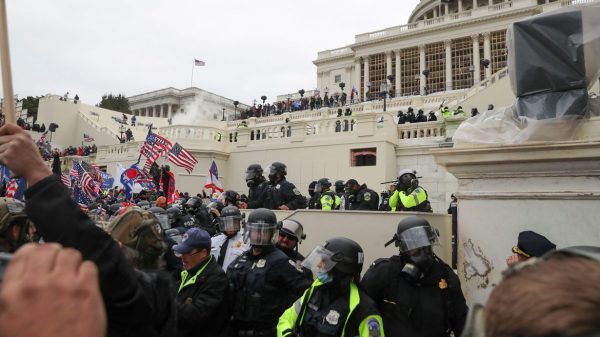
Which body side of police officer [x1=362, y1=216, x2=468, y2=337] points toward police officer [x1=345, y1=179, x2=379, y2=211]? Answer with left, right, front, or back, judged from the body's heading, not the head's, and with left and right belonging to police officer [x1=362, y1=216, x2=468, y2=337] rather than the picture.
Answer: back

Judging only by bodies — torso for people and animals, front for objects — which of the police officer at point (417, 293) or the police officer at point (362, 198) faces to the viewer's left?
the police officer at point (362, 198)

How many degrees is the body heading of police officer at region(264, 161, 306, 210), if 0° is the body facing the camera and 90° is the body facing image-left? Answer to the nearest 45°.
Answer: approximately 45°

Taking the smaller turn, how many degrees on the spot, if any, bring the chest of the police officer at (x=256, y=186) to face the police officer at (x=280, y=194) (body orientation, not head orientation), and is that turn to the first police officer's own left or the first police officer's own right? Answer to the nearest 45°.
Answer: approximately 90° to the first police officer's own left

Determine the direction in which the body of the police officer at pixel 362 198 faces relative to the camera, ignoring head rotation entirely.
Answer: to the viewer's left

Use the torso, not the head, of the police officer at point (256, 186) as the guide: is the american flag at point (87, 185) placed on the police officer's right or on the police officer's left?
on the police officer's right

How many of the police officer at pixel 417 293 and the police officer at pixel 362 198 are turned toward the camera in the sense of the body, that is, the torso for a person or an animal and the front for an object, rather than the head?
1

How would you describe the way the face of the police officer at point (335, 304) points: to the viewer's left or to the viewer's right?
to the viewer's left
